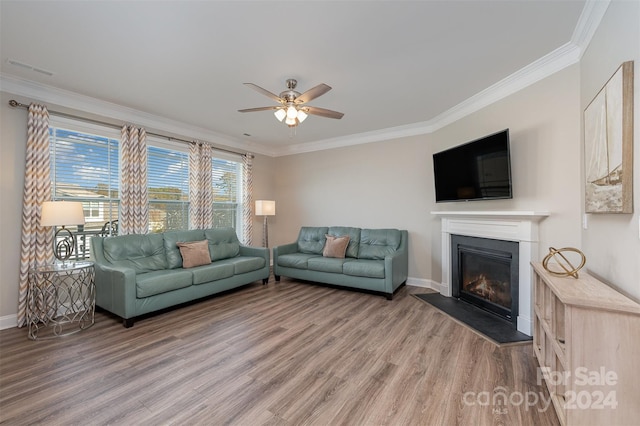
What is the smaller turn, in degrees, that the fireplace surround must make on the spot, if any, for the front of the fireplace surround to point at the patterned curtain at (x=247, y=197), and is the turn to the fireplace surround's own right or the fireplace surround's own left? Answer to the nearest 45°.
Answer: approximately 45° to the fireplace surround's own right

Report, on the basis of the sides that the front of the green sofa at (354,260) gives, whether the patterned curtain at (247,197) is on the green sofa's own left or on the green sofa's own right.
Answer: on the green sofa's own right

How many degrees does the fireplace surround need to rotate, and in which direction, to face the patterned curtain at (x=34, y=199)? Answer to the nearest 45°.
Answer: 0° — it already faces it

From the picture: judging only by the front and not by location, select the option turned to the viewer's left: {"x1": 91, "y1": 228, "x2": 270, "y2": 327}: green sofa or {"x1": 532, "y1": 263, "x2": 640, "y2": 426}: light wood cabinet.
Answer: the light wood cabinet

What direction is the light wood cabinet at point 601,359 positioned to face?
to the viewer's left
